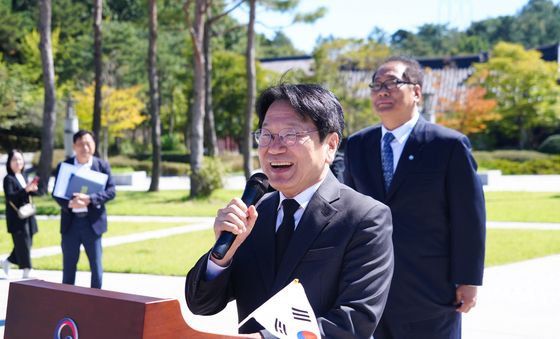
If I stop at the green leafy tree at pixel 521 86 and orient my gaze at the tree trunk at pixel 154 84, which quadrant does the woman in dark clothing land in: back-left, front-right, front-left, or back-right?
front-left

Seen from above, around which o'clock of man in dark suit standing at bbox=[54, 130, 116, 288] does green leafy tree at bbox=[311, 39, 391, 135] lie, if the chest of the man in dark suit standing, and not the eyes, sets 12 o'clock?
The green leafy tree is roughly at 7 o'clock from the man in dark suit standing.

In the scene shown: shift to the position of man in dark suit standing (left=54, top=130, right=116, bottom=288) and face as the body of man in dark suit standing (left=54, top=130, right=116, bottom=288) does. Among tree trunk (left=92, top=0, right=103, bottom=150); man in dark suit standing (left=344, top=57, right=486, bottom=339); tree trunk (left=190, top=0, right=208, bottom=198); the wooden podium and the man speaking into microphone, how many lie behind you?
2

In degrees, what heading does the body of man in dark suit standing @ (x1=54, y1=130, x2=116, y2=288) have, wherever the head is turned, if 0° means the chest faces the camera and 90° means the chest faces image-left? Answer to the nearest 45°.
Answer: approximately 0°

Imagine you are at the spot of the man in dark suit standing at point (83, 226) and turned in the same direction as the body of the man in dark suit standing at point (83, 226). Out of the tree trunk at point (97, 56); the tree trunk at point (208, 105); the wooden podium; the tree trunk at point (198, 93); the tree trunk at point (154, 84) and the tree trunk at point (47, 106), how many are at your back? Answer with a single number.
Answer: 5

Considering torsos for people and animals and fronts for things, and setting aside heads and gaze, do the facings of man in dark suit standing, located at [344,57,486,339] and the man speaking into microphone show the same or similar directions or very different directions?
same or similar directions

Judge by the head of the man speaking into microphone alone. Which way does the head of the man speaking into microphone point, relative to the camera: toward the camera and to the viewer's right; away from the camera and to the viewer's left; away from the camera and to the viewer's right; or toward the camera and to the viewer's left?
toward the camera and to the viewer's left

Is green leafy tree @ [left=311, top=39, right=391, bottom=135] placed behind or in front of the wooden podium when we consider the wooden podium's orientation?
behind

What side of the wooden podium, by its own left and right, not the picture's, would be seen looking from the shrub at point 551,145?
back

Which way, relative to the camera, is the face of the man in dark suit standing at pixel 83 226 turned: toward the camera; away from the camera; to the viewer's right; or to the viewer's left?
toward the camera

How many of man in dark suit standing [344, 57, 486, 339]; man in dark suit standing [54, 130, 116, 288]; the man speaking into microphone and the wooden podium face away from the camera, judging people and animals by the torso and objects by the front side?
0

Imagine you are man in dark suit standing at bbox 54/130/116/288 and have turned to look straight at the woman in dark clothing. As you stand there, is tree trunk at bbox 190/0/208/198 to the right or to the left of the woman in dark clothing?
right

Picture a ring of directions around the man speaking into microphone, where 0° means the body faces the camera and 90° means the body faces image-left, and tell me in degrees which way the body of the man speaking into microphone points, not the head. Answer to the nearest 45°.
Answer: approximately 45°
